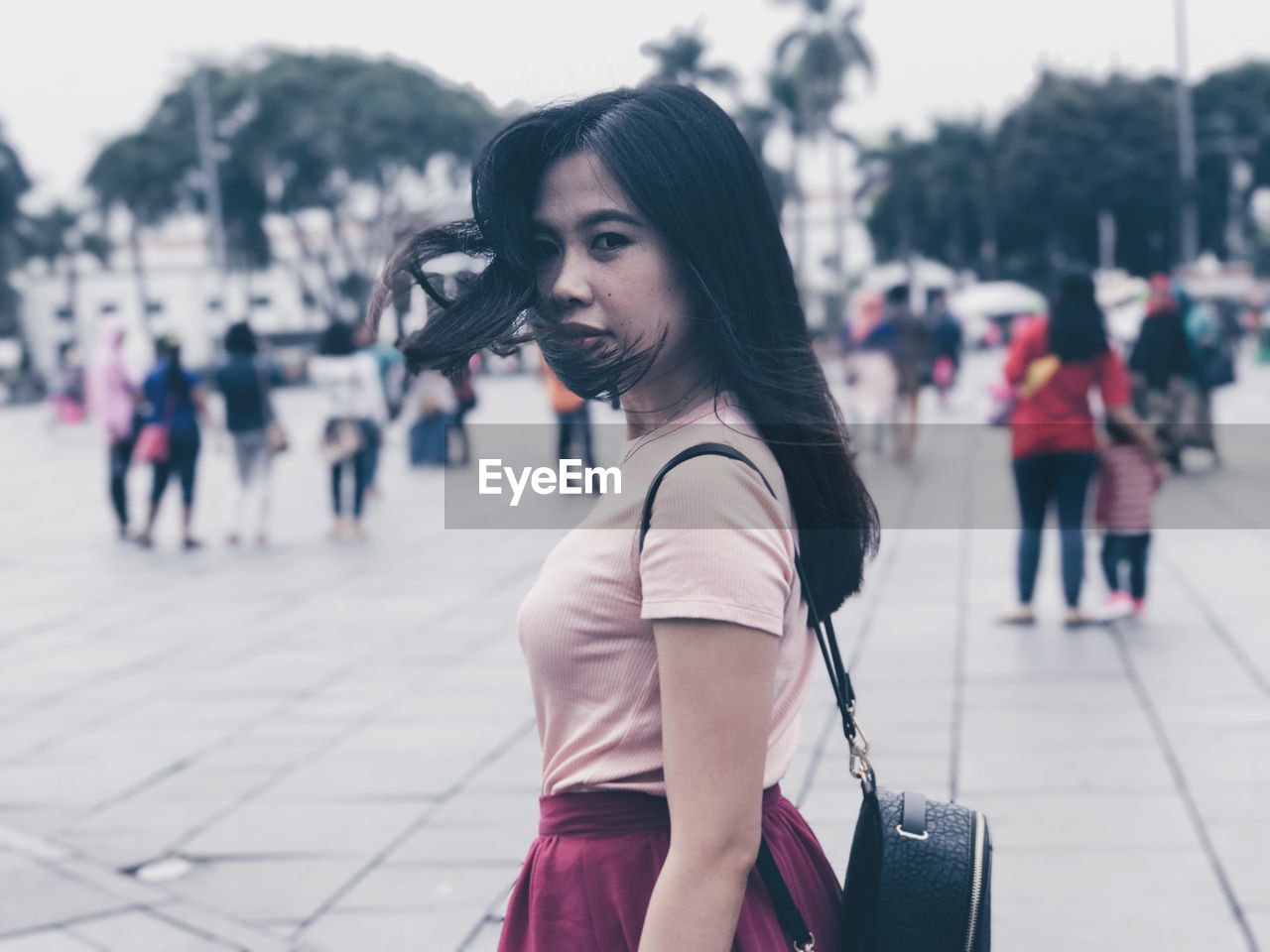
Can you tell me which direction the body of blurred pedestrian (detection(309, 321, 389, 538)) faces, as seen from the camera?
away from the camera

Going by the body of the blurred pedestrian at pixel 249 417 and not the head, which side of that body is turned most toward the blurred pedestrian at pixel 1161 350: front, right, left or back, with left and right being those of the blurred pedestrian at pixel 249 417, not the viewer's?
right

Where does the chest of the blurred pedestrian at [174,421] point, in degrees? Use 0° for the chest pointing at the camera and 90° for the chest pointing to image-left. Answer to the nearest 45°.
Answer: approximately 180°

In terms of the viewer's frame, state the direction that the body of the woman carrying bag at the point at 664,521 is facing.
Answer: to the viewer's left

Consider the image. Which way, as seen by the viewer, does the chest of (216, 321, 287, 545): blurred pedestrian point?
away from the camera

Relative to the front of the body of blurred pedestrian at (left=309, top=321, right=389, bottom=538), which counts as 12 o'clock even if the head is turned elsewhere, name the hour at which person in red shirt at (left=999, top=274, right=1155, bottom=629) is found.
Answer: The person in red shirt is roughly at 5 o'clock from the blurred pedestrian.

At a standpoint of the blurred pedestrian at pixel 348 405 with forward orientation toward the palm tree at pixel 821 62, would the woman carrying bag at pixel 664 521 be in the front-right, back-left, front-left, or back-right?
back-right

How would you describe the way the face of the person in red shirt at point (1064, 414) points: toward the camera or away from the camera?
away from the camera

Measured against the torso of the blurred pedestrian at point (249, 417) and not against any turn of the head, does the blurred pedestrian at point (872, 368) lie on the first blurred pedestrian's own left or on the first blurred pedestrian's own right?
on the first blurred pedestrian's own right

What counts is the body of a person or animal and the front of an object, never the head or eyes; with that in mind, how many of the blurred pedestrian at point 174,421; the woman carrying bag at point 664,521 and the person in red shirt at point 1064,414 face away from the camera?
2

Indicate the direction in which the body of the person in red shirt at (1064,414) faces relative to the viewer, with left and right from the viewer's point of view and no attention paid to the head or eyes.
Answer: facing away from the viewer
